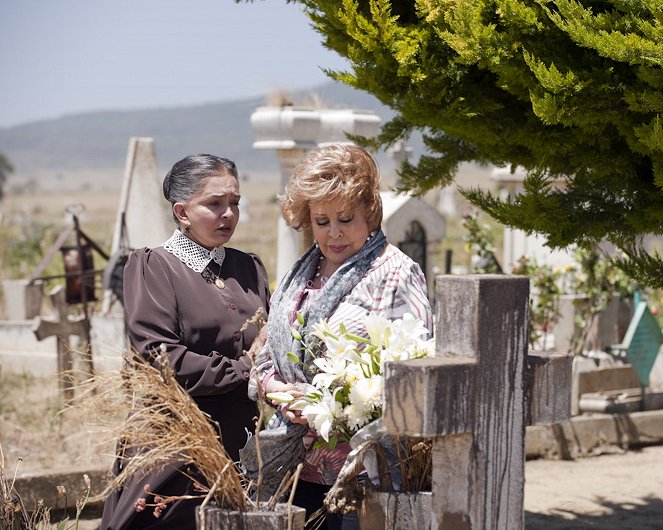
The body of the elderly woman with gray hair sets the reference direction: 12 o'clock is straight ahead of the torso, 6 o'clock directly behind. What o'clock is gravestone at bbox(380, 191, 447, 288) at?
The gravestone is roughly at 8 o'clock from the elderly woman with gray hair.

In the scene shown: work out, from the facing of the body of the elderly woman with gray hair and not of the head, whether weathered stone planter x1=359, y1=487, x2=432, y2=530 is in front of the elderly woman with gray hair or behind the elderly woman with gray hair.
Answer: in front

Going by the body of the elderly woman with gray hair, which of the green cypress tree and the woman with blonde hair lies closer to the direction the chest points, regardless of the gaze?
the woman with blonde hair

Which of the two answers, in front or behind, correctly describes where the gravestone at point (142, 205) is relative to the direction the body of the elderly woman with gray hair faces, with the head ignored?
behind

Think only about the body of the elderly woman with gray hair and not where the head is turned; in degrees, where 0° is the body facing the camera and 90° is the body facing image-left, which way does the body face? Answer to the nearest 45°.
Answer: approximately 315°

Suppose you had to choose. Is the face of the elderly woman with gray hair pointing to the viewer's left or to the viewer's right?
to the viewer's right

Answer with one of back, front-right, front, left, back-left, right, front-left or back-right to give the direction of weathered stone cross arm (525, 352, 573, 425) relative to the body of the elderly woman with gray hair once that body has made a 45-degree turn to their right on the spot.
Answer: front-left

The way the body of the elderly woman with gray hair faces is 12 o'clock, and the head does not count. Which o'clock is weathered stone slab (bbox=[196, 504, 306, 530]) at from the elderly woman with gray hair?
The weathered stone slab is roughly at 1 o'clock from the elderly woman with gray hair.
